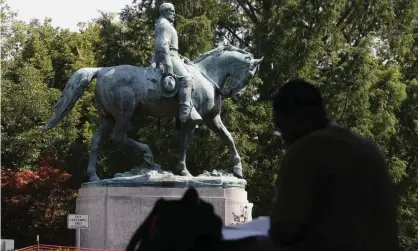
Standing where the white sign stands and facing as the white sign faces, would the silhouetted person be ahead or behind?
ahead

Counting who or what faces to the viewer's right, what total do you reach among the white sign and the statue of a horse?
1

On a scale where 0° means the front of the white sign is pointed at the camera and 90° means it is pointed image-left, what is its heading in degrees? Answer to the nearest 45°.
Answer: approximately 0°

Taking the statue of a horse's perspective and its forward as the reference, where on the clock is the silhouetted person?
The silhouetted person is roughly at 3 o'clock from the statue of a horse.

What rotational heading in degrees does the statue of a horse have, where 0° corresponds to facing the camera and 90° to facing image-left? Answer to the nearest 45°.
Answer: approximately 270°

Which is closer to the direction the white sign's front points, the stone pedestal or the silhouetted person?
the silhouetted person

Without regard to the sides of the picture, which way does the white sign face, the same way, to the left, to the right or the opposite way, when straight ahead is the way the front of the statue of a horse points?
to the right
